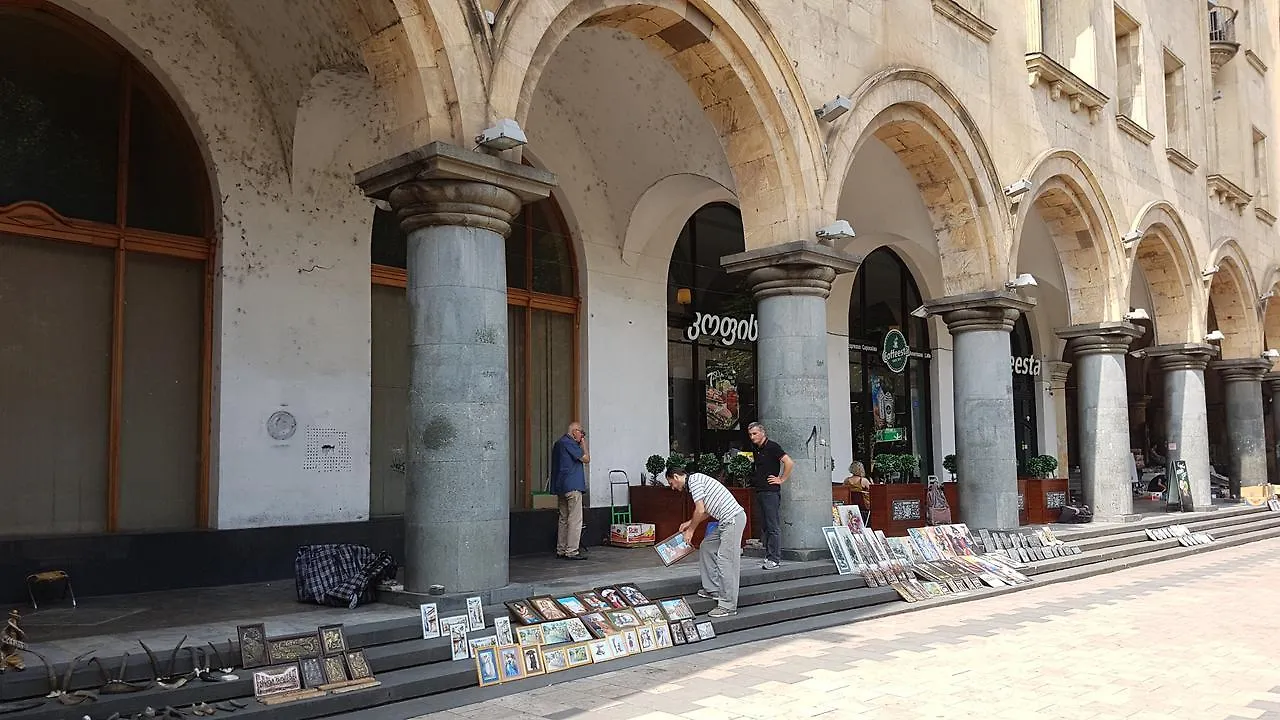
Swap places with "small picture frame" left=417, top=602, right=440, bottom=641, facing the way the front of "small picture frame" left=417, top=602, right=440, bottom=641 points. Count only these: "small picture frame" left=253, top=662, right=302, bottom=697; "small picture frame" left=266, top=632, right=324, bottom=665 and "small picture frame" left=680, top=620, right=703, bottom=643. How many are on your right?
2

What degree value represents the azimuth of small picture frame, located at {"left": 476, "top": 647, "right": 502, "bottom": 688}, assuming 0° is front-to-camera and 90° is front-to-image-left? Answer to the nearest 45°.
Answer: approximately 315°

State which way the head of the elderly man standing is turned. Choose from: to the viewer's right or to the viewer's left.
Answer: to the viewer's right

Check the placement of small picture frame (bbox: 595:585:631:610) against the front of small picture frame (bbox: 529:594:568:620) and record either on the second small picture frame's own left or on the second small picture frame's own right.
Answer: on the second small picture frame's own left

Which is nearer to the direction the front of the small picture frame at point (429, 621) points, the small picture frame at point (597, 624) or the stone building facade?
the small picture frame

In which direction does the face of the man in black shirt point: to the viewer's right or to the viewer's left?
to the viewer's left

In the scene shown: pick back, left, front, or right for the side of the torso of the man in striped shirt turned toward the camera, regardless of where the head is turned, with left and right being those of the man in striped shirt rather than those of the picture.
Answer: left

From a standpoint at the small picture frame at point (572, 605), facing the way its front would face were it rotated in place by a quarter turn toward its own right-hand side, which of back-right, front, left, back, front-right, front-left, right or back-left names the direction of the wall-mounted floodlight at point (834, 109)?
back

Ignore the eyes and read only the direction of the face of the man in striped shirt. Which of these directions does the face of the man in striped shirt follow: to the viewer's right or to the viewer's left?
to the viewer's left

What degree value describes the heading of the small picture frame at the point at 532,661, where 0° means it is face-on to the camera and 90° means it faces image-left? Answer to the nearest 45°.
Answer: approximately 315°

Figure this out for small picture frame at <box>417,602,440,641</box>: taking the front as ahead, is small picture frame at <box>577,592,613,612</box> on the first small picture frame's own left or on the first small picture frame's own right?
on the first small picture frame's own left

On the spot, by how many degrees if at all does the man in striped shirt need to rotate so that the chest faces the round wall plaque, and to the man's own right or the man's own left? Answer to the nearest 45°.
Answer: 0° — they already face it

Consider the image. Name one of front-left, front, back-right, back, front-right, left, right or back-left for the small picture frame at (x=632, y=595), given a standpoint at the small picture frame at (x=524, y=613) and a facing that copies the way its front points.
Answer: left
